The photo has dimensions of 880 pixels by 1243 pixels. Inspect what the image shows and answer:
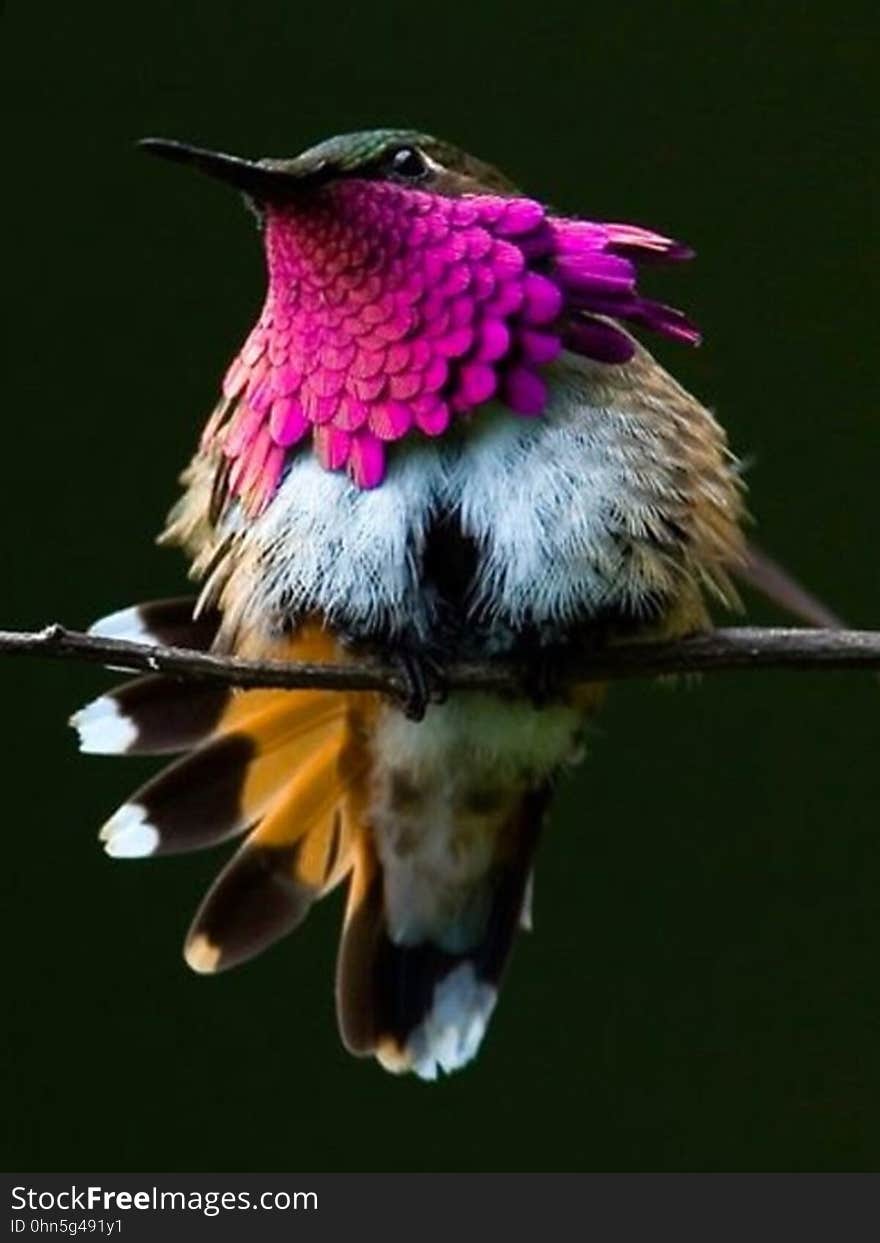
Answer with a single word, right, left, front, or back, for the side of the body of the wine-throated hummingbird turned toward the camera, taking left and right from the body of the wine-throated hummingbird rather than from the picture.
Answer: front
